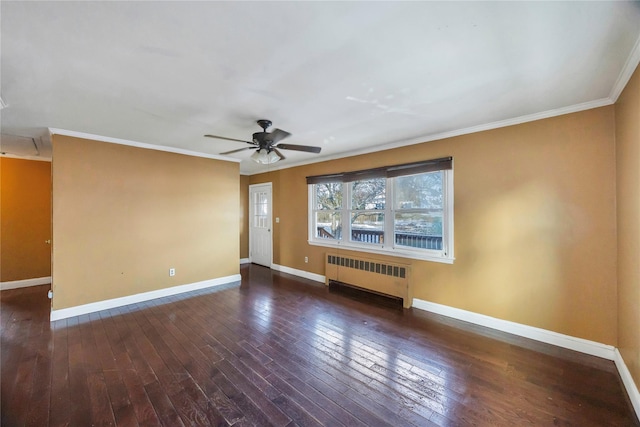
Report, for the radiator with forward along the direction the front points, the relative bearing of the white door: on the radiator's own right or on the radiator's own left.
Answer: on the radiator's own right

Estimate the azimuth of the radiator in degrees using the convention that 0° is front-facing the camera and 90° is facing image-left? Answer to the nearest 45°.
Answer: approximately 45°
